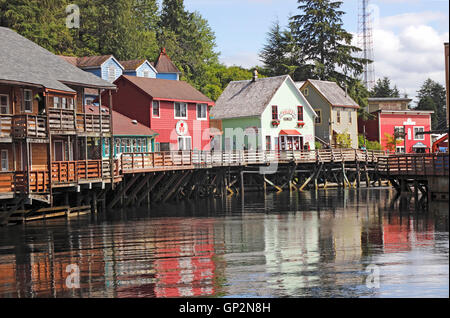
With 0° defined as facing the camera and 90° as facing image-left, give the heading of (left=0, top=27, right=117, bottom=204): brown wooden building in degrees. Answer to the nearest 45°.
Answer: approximately 315°
